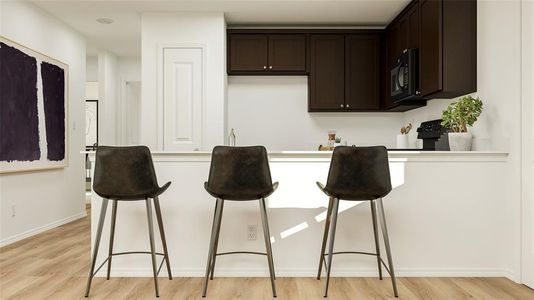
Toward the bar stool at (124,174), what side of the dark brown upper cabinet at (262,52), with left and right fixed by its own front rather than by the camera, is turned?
front

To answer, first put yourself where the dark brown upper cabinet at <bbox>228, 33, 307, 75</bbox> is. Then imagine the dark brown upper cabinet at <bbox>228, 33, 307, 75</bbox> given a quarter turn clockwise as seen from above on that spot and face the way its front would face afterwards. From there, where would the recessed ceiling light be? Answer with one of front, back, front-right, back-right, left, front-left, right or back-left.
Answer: front

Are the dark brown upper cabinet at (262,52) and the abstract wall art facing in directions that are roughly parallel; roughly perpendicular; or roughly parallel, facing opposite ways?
roughly perpendicular

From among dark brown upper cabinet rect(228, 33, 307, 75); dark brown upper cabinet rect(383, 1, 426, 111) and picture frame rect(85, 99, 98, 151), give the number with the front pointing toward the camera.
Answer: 2

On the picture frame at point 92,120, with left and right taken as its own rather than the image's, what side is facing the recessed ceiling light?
front

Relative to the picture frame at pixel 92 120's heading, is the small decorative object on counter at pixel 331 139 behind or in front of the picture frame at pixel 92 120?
in front

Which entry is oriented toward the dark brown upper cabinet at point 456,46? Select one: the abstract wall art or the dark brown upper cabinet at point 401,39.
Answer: the abstract wall art

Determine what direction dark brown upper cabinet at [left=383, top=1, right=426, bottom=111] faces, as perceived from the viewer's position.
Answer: facing to the left of the viewer

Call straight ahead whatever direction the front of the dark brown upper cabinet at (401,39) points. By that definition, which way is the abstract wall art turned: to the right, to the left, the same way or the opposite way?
the opposite way

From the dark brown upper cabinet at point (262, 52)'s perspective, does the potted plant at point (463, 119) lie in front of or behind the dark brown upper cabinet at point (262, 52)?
in front

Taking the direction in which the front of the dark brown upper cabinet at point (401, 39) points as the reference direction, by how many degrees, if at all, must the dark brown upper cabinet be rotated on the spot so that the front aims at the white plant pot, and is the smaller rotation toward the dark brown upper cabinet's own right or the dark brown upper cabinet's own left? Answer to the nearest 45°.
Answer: approximately 90° to the dark brown upper cabinet's own left

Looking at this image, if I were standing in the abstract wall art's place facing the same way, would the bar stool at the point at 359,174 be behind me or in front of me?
in front

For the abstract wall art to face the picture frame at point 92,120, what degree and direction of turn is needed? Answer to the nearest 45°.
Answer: approximately 135° to its left

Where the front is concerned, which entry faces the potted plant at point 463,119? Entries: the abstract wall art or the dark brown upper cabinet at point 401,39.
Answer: the abstract wall art
